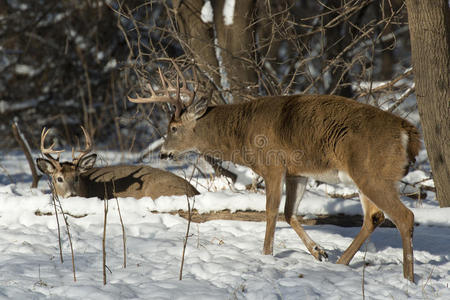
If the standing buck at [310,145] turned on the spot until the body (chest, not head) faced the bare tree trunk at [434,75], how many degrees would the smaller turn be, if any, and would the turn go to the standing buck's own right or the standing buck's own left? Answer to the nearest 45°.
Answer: approximately 135° to the standing buck's own right

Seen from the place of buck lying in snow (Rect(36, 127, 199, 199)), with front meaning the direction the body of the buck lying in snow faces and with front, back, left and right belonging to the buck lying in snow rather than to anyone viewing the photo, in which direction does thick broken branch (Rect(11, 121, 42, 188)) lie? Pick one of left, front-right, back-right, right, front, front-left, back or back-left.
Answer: front-right

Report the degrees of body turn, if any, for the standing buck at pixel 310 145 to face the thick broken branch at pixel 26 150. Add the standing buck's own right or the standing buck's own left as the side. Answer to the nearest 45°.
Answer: approximately 45° to the standing buck's own right

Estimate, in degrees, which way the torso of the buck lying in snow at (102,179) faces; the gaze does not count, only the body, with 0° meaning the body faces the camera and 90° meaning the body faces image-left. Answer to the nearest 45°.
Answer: approximately 90°

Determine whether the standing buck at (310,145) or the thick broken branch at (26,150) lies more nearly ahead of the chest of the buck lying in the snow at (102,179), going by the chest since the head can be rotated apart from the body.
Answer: the thick broken branch

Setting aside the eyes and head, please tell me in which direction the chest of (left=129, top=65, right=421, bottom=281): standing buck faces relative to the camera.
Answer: to the viewer's left

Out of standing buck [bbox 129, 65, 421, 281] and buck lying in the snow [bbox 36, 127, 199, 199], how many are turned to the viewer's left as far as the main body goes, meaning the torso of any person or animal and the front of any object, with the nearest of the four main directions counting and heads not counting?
2
